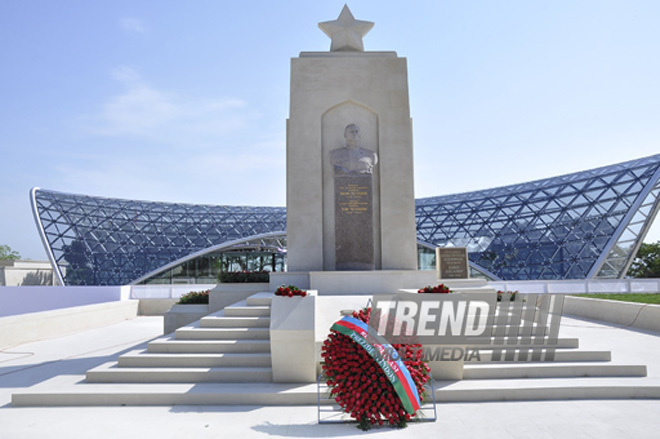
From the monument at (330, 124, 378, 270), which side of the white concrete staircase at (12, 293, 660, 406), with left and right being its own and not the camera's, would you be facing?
back

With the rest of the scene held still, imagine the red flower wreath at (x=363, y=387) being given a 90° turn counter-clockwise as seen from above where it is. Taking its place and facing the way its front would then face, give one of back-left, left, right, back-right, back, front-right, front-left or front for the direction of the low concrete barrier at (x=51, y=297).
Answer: back-left

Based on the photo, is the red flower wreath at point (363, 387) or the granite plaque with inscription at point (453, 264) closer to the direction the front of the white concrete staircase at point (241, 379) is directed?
the red flower wreath

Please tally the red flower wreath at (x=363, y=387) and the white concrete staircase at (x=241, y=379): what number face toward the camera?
2

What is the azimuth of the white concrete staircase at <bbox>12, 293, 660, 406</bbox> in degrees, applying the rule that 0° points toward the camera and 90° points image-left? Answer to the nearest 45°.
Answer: approximately 0°

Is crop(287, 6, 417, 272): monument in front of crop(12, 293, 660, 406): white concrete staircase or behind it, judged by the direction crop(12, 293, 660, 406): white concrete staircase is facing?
behind

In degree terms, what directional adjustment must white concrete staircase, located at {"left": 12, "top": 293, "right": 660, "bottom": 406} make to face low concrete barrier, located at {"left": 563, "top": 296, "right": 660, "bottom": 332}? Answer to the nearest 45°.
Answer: approximately 135° to its left

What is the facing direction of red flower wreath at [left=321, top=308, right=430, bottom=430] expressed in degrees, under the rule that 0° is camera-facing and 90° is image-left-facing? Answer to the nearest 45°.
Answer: approximately 0°

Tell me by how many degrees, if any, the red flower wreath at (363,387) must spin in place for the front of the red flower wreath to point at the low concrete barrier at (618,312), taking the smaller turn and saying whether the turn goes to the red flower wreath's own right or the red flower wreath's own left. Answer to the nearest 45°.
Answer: approximately 135° to the red flower wreath's own left
